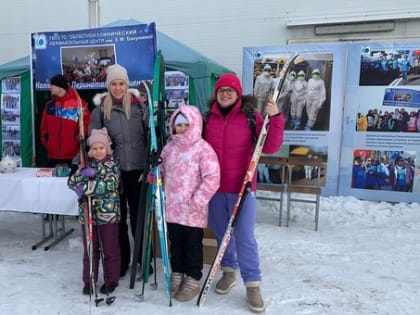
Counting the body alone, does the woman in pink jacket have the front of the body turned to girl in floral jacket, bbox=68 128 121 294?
no

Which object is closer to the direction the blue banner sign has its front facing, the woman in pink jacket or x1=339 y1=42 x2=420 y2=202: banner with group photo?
the woman in pink jacket

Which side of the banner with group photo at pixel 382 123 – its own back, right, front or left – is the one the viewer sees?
front

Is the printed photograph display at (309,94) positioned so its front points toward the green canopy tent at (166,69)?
no

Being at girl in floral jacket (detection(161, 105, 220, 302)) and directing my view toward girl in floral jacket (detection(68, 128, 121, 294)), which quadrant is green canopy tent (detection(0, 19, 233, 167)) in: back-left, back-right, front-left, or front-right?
front-right

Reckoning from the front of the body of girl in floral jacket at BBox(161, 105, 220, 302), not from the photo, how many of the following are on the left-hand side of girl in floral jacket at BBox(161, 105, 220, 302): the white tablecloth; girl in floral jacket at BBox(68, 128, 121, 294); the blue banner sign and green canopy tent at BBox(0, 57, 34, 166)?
0

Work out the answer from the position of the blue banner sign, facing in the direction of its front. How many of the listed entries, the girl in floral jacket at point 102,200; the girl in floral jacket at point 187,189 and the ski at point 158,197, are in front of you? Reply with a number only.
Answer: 3

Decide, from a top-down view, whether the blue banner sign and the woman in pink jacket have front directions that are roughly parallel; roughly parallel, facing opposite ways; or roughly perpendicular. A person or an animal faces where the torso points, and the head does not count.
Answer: roughly parallel

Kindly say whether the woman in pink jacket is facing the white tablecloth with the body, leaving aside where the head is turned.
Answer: no

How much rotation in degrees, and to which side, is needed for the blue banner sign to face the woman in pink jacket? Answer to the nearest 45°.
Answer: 0° — it already faces them

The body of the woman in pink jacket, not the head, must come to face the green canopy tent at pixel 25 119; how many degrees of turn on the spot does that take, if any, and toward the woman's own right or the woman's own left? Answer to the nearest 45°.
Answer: approximately 135° to the woman's own right

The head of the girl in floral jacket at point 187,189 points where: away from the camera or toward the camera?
toward the camera

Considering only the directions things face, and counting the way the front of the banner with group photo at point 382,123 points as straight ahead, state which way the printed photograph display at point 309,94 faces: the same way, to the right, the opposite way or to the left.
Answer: the same way

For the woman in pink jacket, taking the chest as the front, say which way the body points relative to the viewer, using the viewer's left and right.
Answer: facing the viewer

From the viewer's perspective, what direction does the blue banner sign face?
toward the camera

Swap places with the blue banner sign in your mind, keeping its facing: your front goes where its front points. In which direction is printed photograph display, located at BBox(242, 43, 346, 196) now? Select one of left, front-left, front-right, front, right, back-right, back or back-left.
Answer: left

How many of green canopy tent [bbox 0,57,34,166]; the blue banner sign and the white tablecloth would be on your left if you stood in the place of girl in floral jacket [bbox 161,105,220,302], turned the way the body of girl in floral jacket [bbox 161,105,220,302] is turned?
0

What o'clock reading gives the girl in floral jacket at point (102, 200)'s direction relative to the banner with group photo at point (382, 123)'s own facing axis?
The girl in floral jacket is roughly at 1 o'clock from the banner with group photo.

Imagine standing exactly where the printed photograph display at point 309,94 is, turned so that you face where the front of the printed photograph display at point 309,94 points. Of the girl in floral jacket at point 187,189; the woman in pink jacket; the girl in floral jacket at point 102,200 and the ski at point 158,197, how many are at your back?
0

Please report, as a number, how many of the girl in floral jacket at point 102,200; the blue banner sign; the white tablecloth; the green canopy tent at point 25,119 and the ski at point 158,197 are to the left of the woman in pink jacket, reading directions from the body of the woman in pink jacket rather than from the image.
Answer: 0

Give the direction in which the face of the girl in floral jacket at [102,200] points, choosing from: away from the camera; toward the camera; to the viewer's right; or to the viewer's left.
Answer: toward the camera
